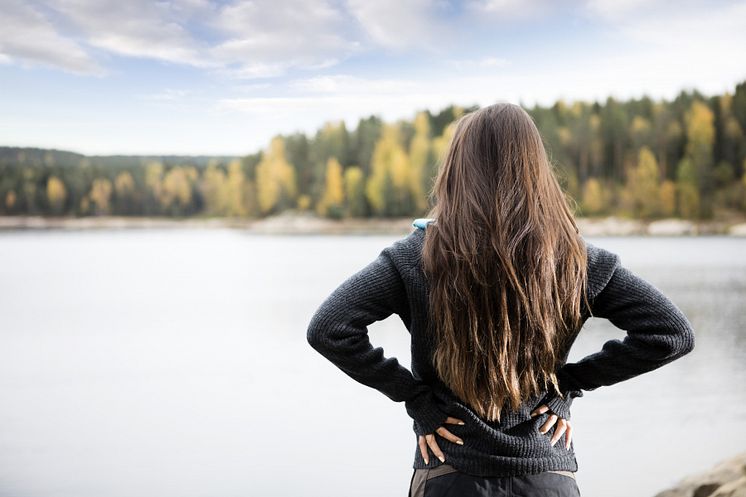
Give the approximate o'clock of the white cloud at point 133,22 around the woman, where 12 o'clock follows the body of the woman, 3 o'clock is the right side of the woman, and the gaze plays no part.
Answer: The white cloud is roughly at 11 o'clock from the woman.

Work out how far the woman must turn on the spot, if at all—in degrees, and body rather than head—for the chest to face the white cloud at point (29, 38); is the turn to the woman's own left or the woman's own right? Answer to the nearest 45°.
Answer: approximately 45° to the woman's own left

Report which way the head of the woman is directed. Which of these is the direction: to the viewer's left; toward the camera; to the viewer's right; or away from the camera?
away from the camera

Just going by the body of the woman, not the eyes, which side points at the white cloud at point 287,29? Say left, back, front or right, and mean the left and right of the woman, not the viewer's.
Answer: front

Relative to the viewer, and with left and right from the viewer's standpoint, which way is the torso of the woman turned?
facing away from the viewer

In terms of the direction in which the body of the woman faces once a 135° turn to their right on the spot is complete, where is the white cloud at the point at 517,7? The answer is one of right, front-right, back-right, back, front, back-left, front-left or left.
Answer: back-left
